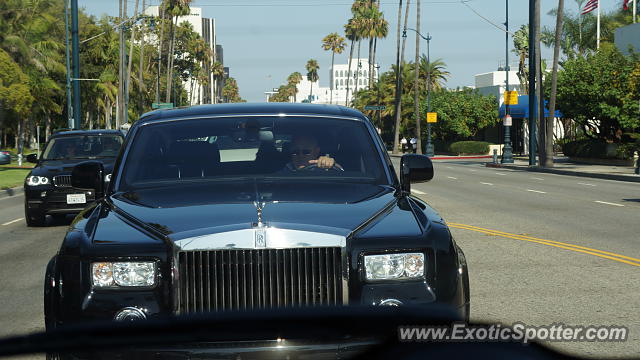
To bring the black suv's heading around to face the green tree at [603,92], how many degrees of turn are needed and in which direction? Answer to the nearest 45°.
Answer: approximately 135° to its left

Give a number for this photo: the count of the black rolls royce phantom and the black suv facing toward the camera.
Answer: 2

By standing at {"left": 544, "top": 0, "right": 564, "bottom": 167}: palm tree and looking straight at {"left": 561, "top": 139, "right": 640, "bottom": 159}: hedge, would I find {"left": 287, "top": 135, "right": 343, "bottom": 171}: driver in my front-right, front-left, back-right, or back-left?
back-right

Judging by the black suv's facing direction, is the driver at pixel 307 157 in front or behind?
in front

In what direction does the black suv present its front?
toward the camera

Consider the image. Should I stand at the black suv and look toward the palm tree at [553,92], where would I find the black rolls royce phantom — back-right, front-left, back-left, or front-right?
back-right

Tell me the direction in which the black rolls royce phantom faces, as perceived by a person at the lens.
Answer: facing the viewer

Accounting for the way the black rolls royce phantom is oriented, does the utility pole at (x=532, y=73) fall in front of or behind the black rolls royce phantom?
behind

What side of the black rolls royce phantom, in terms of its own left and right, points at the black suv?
back

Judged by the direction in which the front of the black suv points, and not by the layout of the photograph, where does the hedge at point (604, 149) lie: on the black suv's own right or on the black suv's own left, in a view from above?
on the black suv's own left

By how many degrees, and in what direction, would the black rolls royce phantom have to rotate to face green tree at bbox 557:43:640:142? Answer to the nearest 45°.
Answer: approximately 135° to its left
